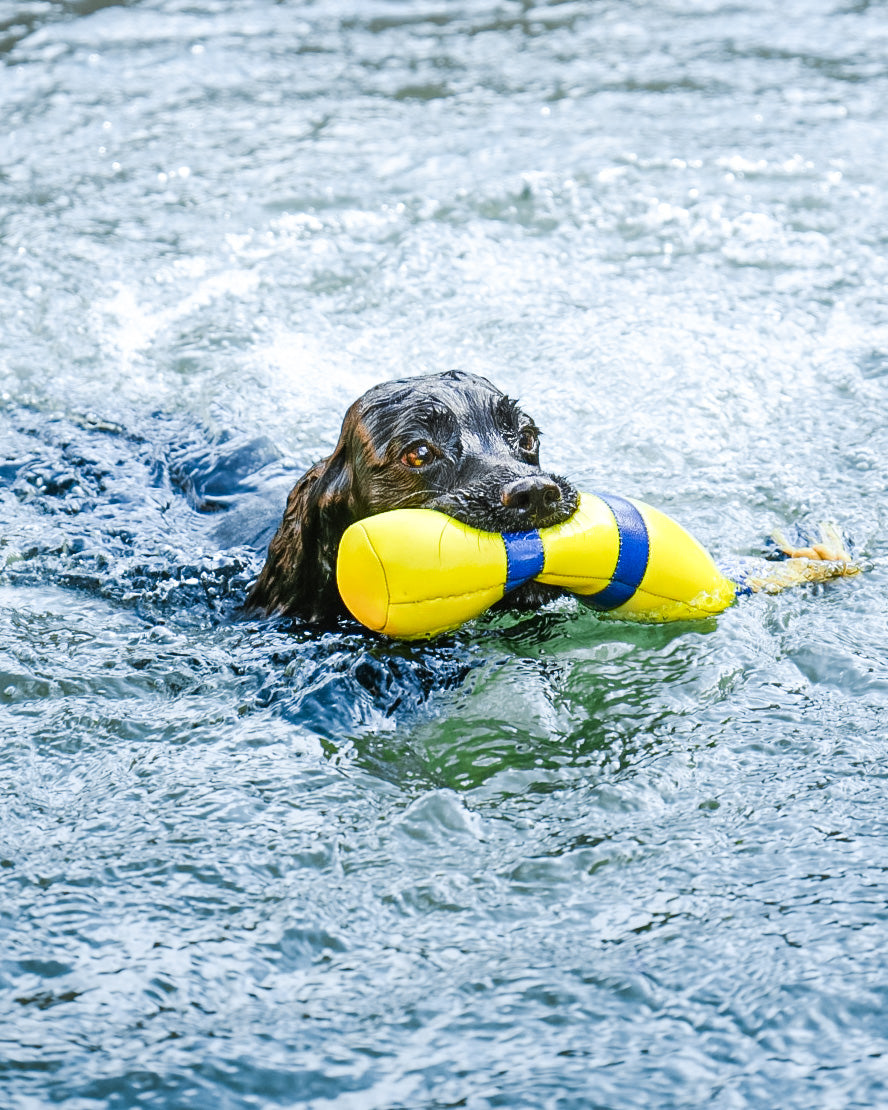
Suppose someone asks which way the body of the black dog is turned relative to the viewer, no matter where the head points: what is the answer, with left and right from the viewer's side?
facing the viewer and to the right of the viewer
